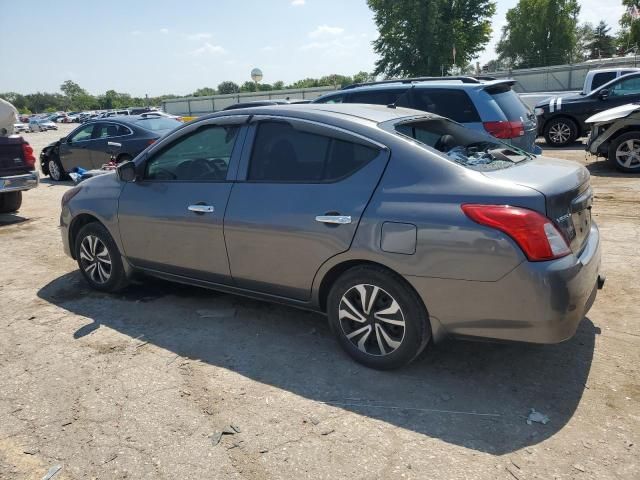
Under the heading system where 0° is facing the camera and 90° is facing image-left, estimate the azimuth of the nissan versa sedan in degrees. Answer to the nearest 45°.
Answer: approximately 135°

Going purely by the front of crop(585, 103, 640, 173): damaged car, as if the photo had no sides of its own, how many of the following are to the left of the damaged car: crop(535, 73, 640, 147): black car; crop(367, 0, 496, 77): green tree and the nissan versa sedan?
1

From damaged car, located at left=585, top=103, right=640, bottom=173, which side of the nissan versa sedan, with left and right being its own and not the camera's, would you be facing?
right

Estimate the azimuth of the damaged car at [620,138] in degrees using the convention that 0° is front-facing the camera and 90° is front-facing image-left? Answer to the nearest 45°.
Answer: approximately 90°

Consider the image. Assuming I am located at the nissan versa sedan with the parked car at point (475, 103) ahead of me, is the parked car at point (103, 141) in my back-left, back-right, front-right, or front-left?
front-left

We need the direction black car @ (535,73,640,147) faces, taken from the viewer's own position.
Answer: facing to the left of the viewer

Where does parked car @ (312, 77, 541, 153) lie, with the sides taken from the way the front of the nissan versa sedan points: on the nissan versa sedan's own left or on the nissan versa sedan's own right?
on the nissan versa sedan's own right

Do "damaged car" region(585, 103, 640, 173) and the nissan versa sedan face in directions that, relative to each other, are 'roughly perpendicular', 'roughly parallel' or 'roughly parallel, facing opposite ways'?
roughly parallel

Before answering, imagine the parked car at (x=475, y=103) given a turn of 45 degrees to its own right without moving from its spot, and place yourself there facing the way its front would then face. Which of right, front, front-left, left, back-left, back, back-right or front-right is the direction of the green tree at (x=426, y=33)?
front

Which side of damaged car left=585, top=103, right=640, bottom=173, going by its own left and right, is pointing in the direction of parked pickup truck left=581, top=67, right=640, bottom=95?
right

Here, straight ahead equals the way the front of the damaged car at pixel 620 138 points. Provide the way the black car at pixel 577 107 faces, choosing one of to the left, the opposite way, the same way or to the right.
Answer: the same way

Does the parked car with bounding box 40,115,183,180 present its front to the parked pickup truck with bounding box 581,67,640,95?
no

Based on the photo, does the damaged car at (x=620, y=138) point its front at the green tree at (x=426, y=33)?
no

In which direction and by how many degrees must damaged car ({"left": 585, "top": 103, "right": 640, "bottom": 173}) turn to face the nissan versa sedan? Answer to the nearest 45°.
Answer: approximately 90° to its left

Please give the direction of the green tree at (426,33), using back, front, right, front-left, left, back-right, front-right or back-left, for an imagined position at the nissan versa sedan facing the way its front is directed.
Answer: front-right

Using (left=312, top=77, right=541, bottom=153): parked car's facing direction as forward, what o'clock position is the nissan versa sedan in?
The nissan versa sedan is roughly at 8 o'clock from the parked car.
